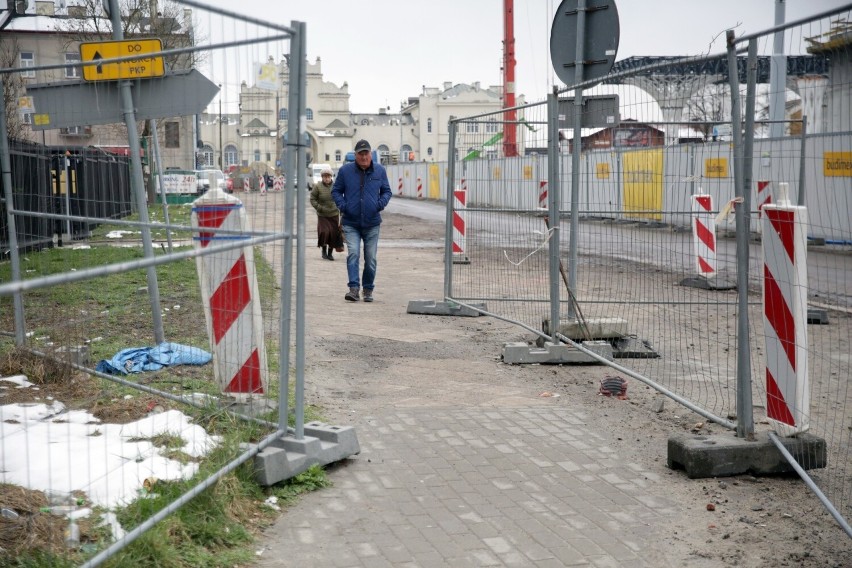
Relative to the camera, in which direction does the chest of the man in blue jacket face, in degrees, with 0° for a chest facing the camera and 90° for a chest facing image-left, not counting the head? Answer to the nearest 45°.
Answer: approximately 0°

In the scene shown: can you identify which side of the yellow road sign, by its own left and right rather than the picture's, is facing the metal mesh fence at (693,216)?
left

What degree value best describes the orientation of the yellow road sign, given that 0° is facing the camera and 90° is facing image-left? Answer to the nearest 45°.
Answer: approximately 0°

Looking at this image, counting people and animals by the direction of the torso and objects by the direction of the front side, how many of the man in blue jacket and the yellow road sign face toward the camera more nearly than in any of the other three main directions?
2

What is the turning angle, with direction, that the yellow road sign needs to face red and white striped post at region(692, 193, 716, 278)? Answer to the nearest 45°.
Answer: approximately 135° to its left

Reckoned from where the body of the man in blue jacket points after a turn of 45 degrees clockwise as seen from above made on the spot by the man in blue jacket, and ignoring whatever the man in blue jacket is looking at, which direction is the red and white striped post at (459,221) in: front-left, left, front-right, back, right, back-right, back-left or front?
back

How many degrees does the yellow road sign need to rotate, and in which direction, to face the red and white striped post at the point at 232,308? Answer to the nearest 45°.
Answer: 0° — it already faces it
